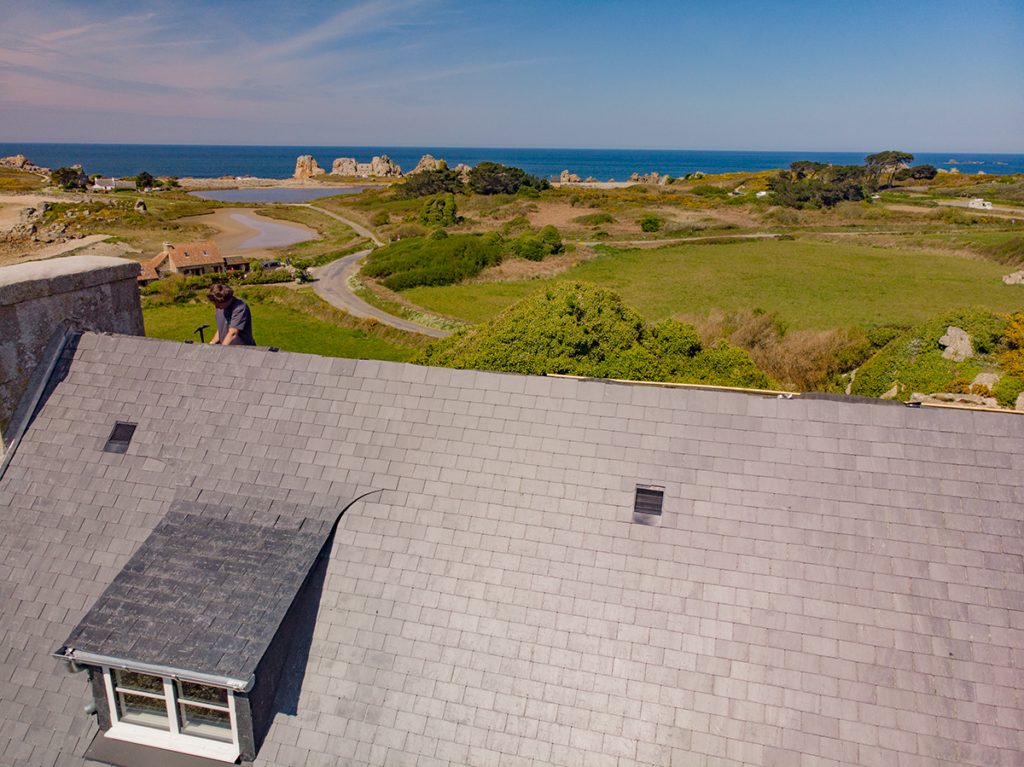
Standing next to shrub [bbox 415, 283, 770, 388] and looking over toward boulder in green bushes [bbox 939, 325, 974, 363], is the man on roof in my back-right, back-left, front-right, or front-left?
back-right

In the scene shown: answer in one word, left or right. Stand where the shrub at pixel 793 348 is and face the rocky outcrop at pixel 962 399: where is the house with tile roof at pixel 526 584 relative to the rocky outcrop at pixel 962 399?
right

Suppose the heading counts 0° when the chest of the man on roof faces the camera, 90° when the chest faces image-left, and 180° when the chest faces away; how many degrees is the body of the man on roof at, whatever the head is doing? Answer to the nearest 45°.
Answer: approximately 45°

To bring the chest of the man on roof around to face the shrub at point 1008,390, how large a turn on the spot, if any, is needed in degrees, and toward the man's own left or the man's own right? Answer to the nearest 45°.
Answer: approximately 135° to the man's own left

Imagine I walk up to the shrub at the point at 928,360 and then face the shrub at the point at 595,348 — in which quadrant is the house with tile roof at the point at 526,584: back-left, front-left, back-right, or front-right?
front-left

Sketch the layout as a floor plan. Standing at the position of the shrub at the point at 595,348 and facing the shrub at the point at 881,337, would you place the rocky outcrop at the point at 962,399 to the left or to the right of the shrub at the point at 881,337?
right

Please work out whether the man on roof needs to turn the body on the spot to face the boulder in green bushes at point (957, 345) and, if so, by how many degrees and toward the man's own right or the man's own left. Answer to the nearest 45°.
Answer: approximately 135° to the man's own left

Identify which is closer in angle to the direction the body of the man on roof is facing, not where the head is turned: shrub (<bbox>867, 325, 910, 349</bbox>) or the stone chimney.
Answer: the stone chimney
